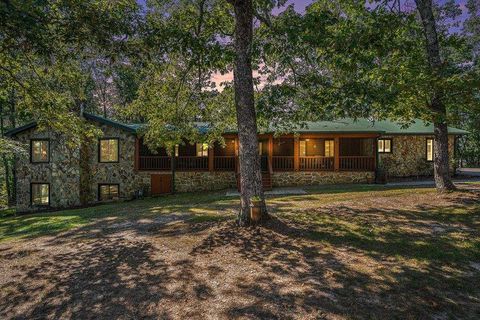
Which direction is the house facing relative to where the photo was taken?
toward the camera

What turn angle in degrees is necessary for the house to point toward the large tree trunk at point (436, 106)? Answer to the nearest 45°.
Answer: approximately 45° to its left

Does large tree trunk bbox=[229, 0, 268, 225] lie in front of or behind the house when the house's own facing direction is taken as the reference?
in front
